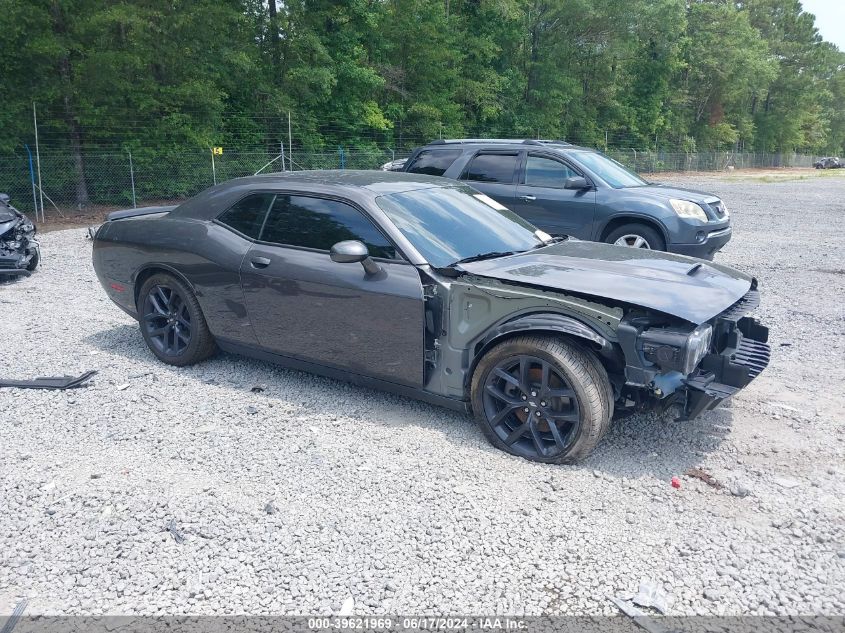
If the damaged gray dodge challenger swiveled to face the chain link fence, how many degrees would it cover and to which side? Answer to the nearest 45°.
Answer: approximately 180°

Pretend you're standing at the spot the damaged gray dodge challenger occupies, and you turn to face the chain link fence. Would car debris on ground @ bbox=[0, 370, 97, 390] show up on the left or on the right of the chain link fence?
left

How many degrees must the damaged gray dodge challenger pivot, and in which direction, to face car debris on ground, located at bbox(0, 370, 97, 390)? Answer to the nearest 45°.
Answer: approximately 135° to its right

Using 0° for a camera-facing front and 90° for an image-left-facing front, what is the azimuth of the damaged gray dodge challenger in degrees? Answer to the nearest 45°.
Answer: approximately 315°
